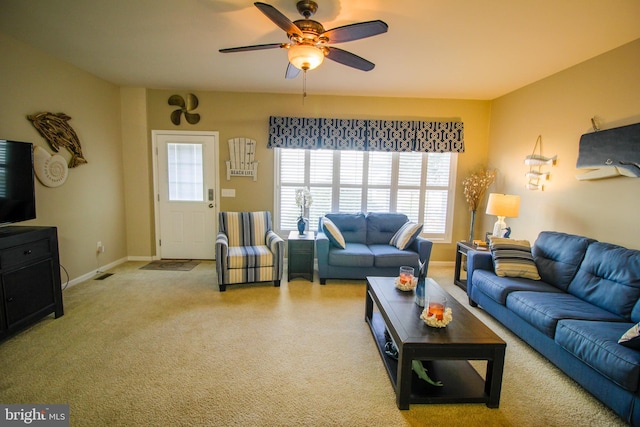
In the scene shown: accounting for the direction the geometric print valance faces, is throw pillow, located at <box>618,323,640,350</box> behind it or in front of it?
in front

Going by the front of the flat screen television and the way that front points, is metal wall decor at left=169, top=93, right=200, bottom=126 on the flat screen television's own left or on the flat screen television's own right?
on the flat screen television's own left

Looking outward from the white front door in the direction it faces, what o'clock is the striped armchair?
The striped armchair is roughly at 11 o'clock from the white front door.

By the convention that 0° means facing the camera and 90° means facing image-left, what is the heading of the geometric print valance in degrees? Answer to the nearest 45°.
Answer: approximately 0°

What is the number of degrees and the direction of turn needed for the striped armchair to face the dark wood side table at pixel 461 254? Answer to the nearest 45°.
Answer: approximately 90° to its left

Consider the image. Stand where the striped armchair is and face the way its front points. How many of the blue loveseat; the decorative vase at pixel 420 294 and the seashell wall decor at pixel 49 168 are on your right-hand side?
1

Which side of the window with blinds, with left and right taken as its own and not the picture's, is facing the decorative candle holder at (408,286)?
front

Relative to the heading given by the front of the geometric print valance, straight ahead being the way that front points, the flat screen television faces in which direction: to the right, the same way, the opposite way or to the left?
to the left

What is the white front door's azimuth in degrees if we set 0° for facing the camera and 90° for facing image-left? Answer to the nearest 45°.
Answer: approximately 0°

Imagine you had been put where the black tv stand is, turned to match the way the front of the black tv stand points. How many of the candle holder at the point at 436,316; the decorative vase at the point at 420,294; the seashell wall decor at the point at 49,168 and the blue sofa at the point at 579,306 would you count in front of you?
3
